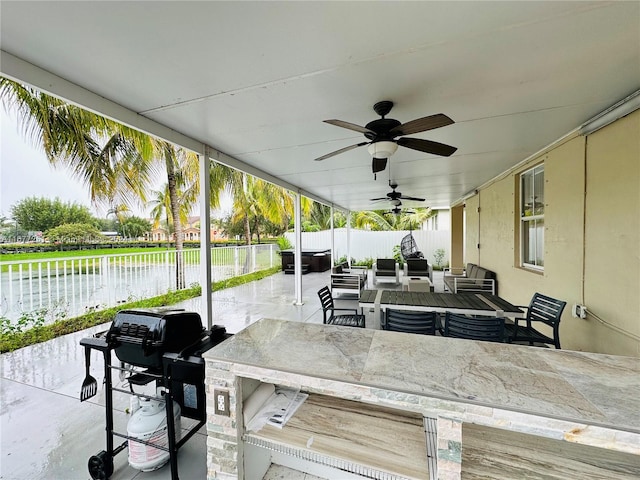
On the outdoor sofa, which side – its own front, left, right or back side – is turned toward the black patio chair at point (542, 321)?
left

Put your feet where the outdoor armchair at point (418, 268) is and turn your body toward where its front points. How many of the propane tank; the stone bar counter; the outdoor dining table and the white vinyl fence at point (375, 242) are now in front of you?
3

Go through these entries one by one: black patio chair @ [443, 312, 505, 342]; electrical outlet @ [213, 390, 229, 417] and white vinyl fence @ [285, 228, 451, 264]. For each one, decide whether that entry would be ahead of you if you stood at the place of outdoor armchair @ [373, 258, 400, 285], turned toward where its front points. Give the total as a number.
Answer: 2

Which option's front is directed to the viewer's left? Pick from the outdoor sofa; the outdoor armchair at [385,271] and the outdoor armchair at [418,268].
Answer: the outdoor sofa

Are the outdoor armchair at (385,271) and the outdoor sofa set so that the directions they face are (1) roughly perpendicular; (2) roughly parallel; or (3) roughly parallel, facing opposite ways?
roughly perpendicular

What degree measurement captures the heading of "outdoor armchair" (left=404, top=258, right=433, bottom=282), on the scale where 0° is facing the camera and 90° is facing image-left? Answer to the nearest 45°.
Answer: approximately 0°

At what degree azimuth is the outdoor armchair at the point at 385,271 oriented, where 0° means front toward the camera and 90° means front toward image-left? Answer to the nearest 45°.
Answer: approximately 0°

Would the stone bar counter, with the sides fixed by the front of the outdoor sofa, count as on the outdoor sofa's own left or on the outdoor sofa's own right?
on the outdoor sofa's own left

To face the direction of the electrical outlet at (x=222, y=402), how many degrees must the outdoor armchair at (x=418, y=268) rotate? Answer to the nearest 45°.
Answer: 0° — it already faces it

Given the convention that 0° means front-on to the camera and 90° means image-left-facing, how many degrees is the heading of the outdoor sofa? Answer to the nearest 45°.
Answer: approximately 90°
